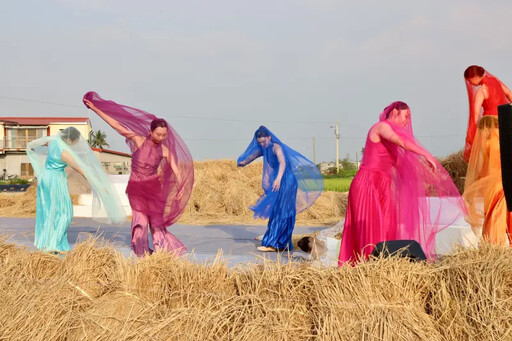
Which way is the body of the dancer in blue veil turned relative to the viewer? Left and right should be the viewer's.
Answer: facing the viewer and to the left of the viewer

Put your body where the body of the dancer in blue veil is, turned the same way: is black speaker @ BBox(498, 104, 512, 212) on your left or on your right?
on your left

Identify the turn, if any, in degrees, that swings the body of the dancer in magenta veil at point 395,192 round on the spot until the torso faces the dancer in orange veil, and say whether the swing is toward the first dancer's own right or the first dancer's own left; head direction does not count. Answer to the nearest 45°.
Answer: approximately 45° to the first dancer's own left

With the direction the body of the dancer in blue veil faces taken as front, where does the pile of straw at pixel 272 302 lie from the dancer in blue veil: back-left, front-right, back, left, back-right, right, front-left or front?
front-left

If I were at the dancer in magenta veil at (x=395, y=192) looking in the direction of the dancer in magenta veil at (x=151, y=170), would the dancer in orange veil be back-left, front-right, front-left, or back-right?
back-right

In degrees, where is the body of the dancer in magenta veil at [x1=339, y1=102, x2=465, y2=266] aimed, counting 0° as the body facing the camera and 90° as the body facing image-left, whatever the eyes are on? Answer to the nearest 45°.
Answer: approximately 270°

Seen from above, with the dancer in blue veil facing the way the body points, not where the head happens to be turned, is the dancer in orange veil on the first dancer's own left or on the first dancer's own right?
on the first dancer's own left
